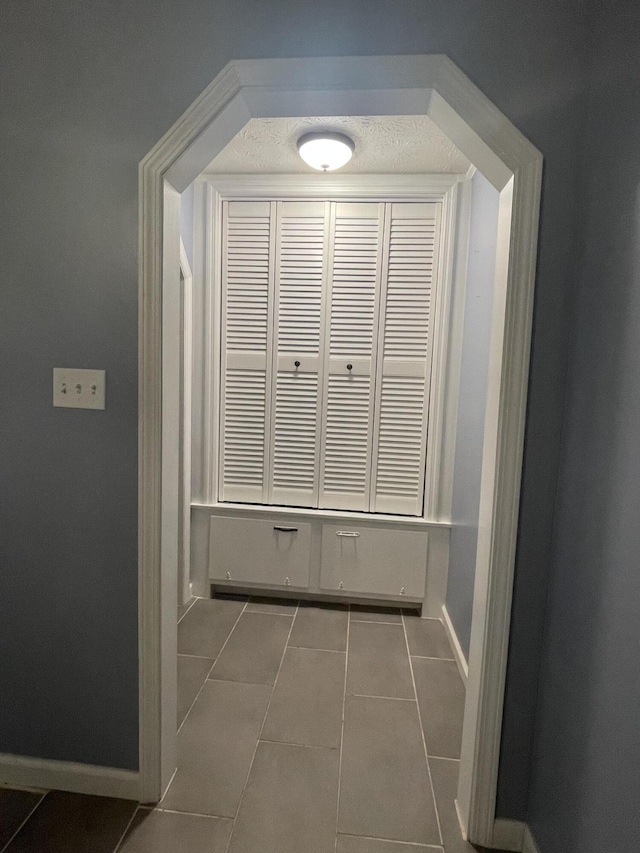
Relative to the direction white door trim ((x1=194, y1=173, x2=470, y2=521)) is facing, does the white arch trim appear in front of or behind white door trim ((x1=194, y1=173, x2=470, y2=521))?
in front

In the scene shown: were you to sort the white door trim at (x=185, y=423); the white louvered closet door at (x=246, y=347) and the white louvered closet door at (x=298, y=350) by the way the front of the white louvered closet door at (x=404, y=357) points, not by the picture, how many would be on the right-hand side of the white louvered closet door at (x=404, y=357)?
3

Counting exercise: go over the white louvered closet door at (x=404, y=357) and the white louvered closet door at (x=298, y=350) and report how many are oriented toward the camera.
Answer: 2

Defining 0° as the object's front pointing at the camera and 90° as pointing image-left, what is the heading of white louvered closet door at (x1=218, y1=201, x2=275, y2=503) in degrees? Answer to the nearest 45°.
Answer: approximately 0°

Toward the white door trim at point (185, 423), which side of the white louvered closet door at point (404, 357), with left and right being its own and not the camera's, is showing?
right

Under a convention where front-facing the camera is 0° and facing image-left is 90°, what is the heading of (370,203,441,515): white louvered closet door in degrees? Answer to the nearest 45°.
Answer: approximately 0°
